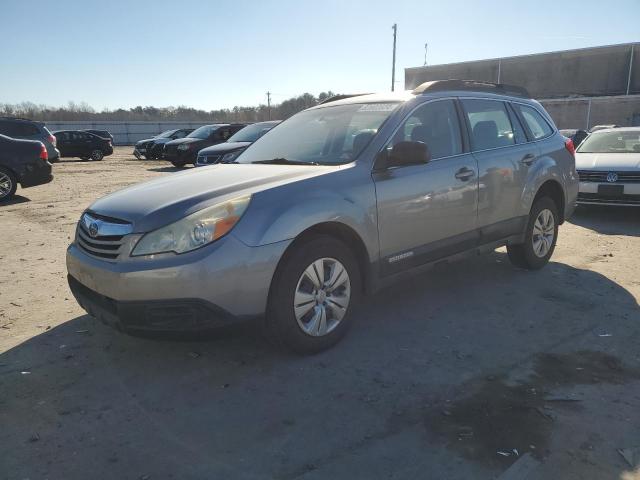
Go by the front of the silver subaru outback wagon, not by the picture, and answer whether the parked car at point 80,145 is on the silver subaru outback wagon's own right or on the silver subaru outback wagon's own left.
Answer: on the silver subaru outback wagon's own right

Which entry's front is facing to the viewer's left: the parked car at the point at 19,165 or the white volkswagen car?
the parked car

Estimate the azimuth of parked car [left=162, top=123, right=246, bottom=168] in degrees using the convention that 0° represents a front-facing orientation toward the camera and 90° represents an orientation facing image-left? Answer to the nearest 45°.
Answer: approximately 45°

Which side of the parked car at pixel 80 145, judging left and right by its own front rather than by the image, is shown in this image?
left

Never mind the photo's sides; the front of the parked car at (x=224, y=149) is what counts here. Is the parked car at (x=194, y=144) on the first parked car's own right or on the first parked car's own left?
on the first parked car's own right

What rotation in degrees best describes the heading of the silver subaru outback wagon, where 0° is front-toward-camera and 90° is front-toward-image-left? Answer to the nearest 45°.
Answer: approximately 45°

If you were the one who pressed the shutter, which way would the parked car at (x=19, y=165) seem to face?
facing to the left of the viewer

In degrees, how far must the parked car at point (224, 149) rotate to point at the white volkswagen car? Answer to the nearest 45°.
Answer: approximately 90° to its left

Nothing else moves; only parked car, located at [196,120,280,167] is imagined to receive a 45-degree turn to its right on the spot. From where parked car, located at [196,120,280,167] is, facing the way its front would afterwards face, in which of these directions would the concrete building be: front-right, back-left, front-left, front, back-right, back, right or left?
back-right
